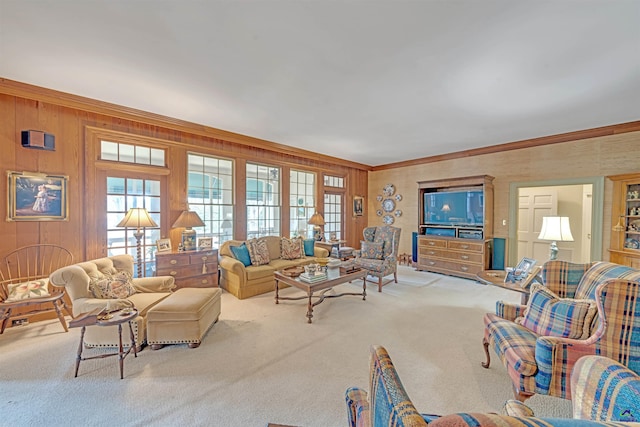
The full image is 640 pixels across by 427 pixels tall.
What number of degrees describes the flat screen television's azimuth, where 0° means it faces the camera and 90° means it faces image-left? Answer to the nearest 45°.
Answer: approximately 45°

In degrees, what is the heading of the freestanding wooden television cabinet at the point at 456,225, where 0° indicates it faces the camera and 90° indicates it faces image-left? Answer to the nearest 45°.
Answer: approximately 45°

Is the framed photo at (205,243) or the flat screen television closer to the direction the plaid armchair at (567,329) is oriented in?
the framed photo
